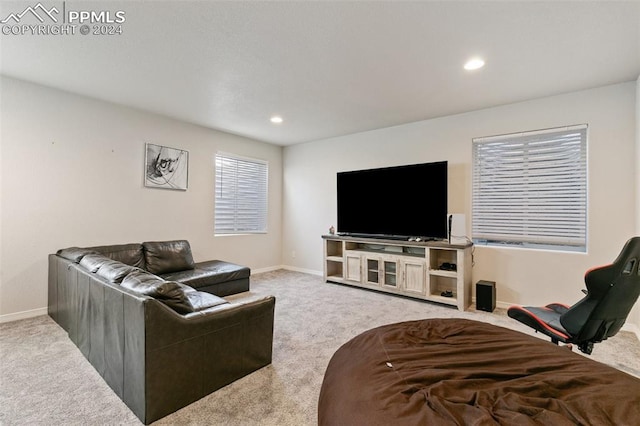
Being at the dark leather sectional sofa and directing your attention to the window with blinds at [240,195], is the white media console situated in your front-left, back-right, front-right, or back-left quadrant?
front-right

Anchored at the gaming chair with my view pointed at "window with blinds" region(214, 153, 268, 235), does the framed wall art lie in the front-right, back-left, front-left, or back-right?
front-left

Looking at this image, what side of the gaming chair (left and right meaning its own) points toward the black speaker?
front

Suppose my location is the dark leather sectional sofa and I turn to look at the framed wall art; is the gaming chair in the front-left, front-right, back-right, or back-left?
back-right

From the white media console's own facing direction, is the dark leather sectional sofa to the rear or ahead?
ahead

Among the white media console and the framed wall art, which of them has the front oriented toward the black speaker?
the framed wall art

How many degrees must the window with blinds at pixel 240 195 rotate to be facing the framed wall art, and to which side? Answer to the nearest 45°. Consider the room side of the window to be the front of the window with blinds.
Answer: approximately 90° to its right

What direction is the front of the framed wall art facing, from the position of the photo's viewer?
facing the viewer and to the right of the viewer

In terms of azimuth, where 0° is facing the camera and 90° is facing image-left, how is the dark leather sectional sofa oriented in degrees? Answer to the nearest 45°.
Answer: approximately 225°

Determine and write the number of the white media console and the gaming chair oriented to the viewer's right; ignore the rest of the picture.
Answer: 0
